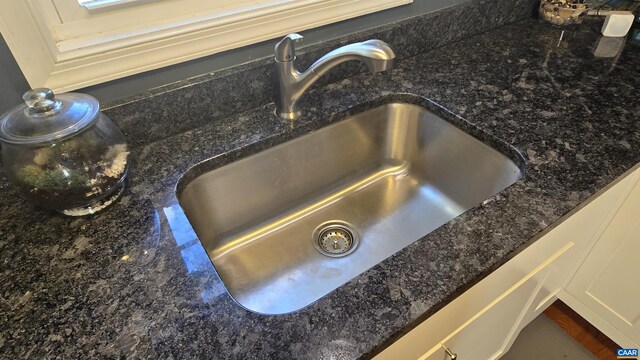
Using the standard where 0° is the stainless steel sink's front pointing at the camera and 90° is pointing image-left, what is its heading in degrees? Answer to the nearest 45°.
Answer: approximately 315°
